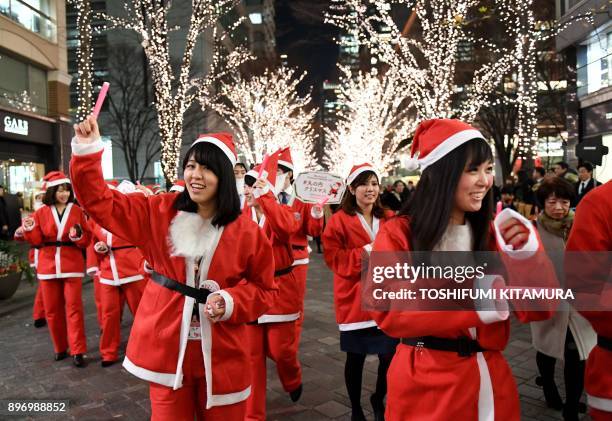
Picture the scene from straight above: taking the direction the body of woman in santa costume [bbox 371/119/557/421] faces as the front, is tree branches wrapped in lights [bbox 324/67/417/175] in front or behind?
behind

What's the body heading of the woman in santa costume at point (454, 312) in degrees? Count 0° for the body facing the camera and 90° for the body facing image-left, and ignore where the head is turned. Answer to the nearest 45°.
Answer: approximately 315°

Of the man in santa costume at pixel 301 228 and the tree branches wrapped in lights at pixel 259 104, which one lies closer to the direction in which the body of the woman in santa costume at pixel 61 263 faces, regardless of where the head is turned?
the man in santa costume

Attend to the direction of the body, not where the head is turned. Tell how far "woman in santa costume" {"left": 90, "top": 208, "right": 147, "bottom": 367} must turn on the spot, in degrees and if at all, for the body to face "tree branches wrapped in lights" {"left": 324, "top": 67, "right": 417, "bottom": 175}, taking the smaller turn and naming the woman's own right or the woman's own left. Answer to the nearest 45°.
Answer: approximately 180°

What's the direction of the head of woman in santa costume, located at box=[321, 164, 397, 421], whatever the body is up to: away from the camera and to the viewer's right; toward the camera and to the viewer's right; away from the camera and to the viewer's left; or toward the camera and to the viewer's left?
toward the camera and to the viewer's left

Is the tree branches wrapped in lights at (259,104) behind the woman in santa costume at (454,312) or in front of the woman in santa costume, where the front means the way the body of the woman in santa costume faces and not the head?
behind

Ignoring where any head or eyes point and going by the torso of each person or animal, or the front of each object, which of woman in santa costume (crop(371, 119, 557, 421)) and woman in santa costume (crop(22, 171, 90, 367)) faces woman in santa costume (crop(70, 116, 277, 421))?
woman in santa costume (crop(22, 171, 90, 367))

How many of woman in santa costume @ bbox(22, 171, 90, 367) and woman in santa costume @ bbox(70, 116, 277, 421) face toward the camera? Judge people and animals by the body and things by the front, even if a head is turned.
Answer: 2

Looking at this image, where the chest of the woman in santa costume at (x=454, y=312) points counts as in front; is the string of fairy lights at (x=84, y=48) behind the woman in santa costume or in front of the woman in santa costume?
behind

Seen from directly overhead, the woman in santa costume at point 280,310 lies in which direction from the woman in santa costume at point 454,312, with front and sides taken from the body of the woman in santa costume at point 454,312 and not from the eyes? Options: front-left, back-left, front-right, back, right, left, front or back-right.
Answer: back

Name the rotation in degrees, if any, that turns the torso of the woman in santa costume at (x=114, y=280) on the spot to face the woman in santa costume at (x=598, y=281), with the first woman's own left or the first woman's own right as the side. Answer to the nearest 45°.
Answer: approximately 90° to the first woman's own left
